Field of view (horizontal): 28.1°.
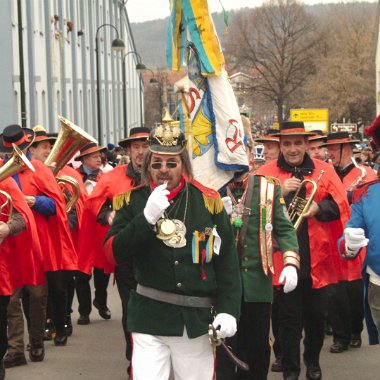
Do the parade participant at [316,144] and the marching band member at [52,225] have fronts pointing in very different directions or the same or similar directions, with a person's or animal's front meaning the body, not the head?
same or similar directions

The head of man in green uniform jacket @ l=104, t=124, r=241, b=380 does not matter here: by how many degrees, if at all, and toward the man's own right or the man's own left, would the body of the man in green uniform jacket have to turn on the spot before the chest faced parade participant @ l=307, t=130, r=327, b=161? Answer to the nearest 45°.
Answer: approximately 180°

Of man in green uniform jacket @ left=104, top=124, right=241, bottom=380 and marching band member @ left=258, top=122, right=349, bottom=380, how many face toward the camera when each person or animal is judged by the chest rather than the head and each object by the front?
2

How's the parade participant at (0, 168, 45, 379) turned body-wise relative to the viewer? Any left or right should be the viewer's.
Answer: facing the viewer and to the left of the viewer

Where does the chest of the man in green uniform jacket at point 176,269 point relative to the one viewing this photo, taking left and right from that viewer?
facing the viewer

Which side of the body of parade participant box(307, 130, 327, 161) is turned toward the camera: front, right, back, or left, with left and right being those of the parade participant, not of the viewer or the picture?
front

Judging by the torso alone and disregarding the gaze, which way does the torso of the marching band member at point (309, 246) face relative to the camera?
toward the camera

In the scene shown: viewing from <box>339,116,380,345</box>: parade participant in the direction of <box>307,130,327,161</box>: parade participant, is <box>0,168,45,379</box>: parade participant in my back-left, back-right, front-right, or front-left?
front-left

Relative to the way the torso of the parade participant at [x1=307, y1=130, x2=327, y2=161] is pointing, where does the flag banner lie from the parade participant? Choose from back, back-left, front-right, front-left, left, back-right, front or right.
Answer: front

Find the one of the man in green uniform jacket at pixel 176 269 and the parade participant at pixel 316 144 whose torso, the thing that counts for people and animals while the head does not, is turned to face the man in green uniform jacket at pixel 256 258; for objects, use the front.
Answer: the parade participant

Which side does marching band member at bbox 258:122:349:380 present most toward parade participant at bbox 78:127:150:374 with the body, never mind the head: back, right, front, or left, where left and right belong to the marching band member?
right

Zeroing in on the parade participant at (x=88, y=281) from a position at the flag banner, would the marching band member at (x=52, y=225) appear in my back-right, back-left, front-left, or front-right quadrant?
front-left

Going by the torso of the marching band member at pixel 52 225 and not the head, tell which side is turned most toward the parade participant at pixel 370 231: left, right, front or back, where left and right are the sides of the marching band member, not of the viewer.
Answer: left
